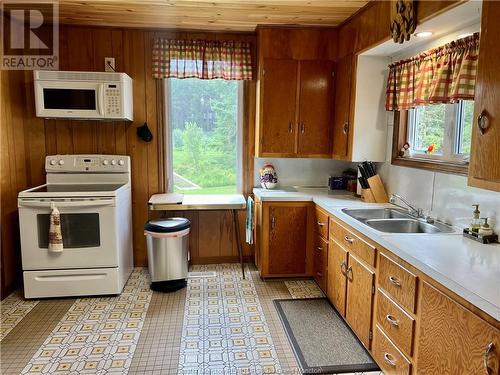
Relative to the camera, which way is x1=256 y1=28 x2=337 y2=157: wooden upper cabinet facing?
toward the camera

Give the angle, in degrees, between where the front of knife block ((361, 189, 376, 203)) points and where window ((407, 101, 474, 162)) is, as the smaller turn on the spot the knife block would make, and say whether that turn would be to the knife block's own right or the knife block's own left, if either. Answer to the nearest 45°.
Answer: approximately 90° to the knife block's own left

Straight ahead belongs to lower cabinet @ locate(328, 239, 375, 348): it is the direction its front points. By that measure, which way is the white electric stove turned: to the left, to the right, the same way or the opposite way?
to the left

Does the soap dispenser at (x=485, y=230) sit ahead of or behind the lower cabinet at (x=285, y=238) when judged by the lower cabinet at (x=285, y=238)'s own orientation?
ahead

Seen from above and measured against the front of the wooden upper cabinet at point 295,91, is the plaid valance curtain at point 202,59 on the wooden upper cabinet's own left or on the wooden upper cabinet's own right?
on the wooden upper cabinet's own right

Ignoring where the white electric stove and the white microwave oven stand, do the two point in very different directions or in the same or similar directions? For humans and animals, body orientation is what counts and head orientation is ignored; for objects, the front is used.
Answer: same or similar directions

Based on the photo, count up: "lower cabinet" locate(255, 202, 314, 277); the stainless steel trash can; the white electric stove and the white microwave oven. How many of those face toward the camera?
4

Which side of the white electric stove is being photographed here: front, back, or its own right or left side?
front

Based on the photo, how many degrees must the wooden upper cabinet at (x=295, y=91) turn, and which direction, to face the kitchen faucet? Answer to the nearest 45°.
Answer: approximately 45° to its left

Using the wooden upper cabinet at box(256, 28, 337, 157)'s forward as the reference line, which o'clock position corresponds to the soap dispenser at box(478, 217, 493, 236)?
The soap dispenser is roughly at 11 o'clock from the wooden upper cabinet.

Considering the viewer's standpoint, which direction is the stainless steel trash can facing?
facing the viewer

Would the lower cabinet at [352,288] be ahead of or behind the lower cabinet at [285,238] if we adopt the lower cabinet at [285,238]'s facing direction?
ahead

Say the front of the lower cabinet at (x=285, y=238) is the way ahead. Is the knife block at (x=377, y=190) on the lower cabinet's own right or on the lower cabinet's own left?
on the lower cabinet's own left

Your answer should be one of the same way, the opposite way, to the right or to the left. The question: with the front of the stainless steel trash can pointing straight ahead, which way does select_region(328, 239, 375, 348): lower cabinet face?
to the right

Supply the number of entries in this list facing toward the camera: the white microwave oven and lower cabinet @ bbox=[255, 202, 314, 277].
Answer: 2

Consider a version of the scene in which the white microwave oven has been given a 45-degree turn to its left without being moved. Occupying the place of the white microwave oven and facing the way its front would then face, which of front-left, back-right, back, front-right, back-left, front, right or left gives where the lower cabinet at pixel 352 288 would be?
front

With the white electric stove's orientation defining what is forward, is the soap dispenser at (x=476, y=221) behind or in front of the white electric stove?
in front
